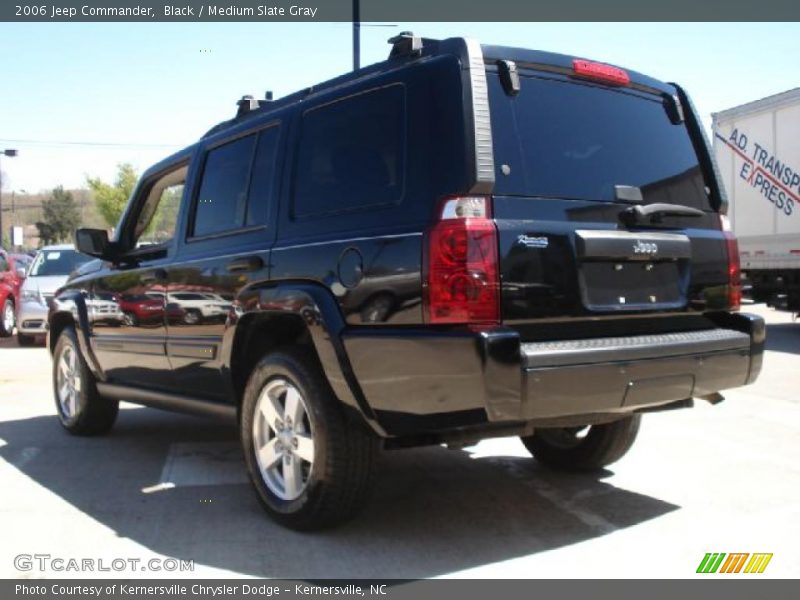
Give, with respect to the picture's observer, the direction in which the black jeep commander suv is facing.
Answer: facing away from the viewer and to the left of the viewer

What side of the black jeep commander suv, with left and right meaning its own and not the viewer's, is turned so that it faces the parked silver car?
front

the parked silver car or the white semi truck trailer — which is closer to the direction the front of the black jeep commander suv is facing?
the parked silver car

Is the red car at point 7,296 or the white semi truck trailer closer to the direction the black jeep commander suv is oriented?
the red car

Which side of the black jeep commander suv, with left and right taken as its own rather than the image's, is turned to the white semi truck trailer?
right

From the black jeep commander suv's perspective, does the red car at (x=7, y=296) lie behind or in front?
in front
